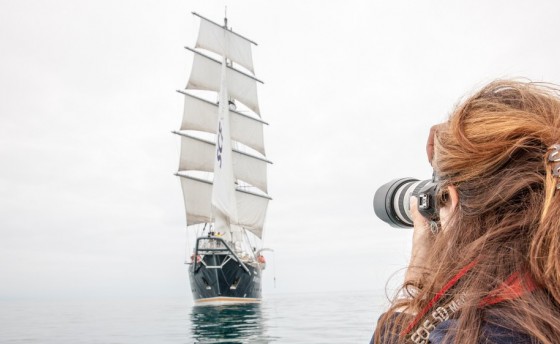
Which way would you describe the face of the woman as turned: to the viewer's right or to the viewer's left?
to the viewer's left

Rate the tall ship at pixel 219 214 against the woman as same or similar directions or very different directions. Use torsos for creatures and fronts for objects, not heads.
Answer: very different directions

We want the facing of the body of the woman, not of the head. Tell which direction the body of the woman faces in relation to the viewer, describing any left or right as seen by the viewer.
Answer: facing away from the viewer and to the left of the viewer

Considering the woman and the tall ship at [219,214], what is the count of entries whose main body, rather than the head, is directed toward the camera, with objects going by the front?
1

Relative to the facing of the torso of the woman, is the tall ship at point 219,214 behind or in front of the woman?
in front

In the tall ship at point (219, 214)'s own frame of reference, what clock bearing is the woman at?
The woman is roughly at 12 o'clock from the tall ship.

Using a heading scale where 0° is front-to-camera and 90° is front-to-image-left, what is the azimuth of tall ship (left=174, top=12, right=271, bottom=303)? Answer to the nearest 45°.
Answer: approximately 0°
